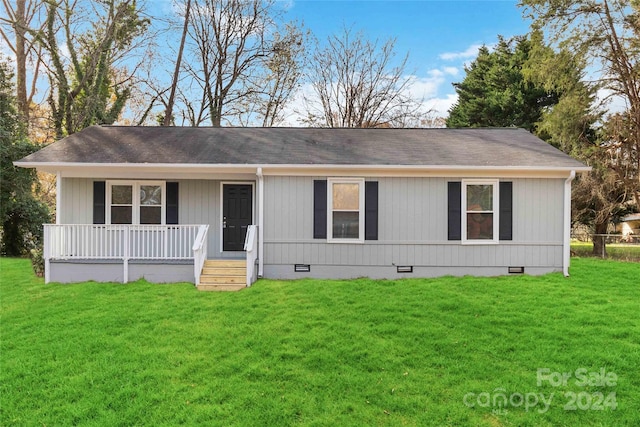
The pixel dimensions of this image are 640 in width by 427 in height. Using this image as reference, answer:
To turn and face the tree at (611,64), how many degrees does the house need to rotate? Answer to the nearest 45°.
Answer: approximately 135° to its left

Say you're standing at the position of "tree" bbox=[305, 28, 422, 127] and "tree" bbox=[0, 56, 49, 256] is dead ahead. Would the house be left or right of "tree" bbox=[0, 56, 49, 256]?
left

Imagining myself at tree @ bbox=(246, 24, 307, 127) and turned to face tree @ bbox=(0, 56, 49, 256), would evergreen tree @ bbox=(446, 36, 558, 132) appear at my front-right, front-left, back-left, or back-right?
back-left

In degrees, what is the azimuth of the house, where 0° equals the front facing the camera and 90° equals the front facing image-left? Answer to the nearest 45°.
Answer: approximately 0°

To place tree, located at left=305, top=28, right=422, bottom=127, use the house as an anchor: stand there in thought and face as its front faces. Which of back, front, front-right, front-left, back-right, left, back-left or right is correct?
back

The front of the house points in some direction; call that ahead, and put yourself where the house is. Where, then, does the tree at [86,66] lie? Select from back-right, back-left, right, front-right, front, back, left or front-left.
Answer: back-right

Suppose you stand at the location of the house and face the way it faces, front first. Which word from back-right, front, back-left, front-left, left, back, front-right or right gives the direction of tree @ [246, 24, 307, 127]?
back

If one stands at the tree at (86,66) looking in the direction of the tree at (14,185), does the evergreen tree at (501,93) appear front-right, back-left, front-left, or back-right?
back-left
